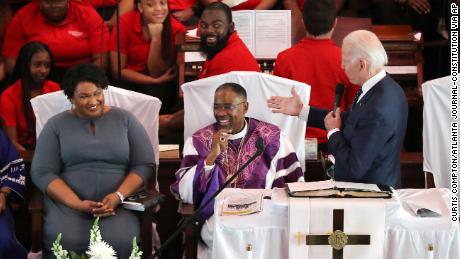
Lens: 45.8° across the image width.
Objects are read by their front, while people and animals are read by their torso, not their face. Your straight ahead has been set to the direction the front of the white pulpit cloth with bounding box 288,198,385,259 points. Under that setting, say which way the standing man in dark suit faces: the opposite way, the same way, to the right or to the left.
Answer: to the right

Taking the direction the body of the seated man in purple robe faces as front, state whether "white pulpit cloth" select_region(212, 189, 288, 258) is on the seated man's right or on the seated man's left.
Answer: on the seated man's left

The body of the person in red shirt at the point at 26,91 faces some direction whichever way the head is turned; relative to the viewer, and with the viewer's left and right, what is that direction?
facing the viewer and to the right of the viewer

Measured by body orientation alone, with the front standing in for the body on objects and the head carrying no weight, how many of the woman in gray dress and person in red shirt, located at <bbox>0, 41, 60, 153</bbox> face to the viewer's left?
0

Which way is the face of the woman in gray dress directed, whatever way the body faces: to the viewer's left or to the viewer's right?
to the viewer's right

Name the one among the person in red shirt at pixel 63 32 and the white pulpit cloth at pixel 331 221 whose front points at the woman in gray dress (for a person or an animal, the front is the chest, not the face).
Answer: the person in red shirt

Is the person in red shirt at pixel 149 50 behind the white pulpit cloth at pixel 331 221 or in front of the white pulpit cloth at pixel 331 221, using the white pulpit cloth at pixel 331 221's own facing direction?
behind

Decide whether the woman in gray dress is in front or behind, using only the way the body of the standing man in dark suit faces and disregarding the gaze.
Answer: in front

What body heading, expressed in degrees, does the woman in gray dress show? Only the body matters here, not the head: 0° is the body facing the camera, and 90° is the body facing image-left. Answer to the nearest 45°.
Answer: approximately 0°

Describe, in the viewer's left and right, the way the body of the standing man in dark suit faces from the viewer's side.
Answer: facing to the left of the viewer

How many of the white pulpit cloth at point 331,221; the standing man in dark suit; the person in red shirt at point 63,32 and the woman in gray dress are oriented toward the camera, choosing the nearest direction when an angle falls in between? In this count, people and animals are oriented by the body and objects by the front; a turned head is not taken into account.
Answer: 3

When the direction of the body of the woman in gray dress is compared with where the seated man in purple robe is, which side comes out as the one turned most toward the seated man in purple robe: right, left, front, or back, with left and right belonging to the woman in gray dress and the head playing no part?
left

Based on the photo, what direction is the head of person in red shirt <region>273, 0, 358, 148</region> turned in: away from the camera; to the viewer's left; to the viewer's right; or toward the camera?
away from the camera
